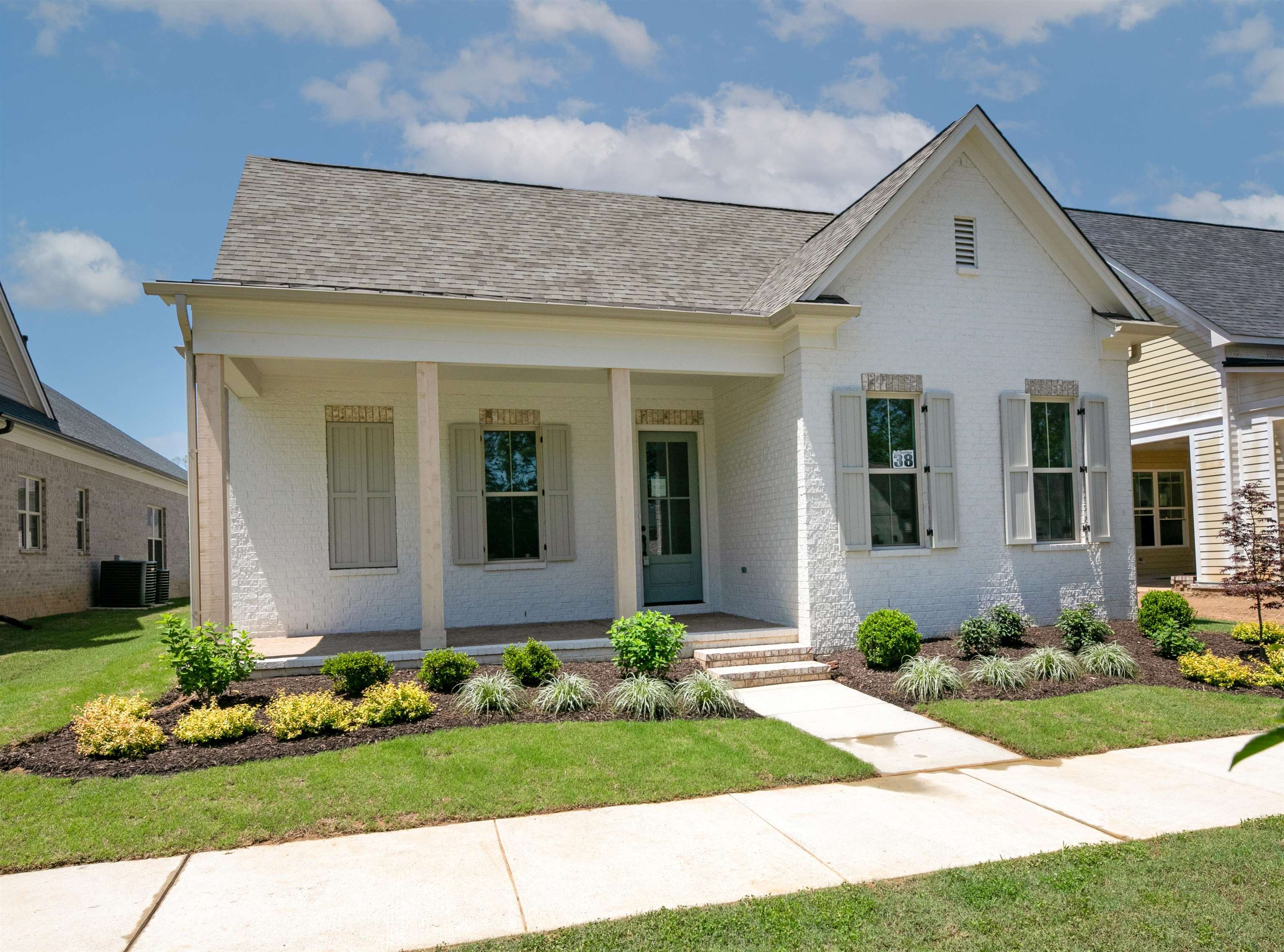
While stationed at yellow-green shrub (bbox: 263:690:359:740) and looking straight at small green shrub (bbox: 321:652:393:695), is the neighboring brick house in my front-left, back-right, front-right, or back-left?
front-left

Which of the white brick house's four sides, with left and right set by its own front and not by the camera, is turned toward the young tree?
left

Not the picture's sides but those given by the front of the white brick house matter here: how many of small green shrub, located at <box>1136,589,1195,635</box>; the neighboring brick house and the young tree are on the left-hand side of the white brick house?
2

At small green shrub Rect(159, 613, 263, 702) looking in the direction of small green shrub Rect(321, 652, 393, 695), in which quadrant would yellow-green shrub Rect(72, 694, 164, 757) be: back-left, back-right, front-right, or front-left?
back-right

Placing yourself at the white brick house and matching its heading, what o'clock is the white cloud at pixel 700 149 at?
The white cloud is roughly at 6 o'clock from the white brick house.

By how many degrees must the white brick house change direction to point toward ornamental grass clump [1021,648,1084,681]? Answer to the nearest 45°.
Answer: approximately 45° to its left

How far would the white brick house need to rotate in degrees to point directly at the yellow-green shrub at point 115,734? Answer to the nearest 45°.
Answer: approximately 45° to its right

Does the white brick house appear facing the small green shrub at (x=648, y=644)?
yes

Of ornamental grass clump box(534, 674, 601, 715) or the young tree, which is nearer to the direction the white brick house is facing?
the ornamental grass clump

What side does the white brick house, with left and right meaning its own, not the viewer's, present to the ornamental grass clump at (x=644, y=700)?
front

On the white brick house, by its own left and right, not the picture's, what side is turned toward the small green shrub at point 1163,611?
left

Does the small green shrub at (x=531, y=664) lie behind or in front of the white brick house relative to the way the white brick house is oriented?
in front

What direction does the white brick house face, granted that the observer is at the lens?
facing the viewer
